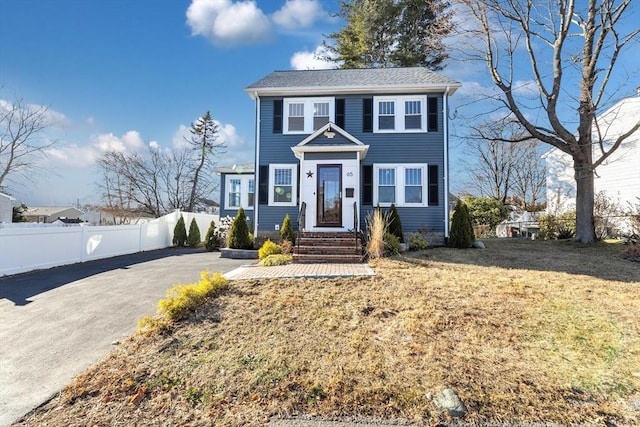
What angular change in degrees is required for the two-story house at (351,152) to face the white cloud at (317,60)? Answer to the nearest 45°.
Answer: approximately 180°

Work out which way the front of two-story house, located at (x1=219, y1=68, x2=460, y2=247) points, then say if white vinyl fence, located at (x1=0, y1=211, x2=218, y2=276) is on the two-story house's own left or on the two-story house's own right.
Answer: on the two-story house's own right

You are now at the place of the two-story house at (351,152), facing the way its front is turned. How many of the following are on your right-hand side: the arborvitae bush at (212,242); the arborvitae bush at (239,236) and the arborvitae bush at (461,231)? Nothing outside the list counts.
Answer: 2

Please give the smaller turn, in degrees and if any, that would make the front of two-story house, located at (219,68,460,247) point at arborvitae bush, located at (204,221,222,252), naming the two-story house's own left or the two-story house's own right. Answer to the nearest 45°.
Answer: approximately 90° to the two-story house's own right

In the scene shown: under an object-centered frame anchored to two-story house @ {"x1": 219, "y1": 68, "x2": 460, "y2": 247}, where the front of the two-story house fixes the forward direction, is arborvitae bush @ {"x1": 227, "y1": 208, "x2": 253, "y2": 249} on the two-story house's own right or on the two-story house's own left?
on the two-story house's own right

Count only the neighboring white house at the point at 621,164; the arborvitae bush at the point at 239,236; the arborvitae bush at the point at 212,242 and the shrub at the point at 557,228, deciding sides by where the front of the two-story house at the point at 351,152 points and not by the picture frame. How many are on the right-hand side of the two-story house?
2

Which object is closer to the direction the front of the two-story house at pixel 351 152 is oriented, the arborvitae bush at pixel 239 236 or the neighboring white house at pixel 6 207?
the arborvitae bush

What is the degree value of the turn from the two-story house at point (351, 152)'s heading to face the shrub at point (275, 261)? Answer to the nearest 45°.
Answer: approximately 45° to its right

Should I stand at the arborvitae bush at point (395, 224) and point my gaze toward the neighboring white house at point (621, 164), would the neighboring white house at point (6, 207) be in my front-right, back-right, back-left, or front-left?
back-left

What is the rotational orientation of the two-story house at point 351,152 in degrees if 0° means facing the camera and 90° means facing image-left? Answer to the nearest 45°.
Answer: approximately 0°
